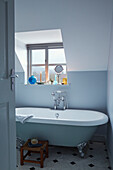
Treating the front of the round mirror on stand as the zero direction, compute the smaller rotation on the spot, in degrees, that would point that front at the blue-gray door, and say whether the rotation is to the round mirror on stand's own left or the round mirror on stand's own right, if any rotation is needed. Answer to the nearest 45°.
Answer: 0° — it already faces it

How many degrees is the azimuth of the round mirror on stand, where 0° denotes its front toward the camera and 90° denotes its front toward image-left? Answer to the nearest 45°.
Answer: approximately 0°

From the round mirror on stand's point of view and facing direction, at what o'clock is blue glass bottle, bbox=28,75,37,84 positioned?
The blue glass bottle is roughly at 3 o'clock from the round mirror on stand.

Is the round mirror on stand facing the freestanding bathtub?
yes

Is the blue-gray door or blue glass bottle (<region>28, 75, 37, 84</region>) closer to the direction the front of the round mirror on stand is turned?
the blue-gray door

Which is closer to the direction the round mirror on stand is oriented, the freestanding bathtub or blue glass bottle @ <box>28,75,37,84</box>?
the freestanding bathtub
